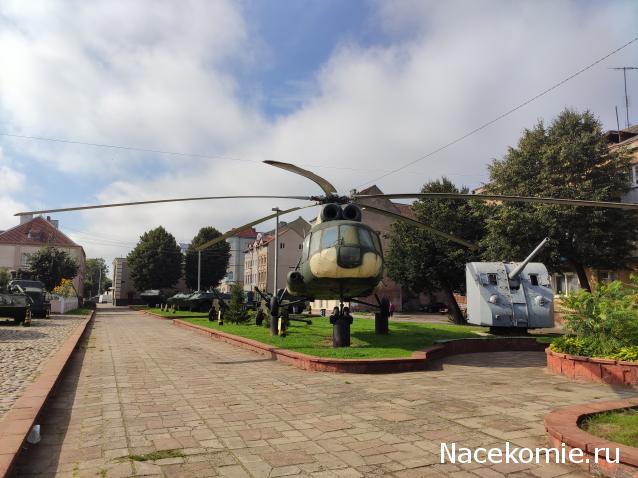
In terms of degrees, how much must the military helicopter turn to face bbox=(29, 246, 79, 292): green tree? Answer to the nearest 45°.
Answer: approximately 135° to its right

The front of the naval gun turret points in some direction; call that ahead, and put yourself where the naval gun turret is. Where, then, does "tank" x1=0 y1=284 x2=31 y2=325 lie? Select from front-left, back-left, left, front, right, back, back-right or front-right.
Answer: back-right

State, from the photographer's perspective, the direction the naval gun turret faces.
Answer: facing the viewer and to the right of the viewer

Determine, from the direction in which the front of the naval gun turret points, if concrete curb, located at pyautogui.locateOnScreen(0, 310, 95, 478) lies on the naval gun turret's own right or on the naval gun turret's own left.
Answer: on the naval gun turret's own right

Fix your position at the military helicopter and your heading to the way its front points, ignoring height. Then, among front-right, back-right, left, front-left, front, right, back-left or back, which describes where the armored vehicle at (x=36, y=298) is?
back-right

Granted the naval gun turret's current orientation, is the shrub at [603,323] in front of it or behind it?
in front

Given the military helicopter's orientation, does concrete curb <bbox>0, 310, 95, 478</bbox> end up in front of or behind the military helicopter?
in front

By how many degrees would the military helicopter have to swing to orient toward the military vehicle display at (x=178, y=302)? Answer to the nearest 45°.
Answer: approximately 135° to its right

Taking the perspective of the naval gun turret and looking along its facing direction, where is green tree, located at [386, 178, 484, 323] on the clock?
The green tree is roughly at 7 o'clock from the naval gun turret.

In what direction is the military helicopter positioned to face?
toward the camera

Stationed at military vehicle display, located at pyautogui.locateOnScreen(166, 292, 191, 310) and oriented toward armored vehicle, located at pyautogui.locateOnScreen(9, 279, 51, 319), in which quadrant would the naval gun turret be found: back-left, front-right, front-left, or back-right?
front-left

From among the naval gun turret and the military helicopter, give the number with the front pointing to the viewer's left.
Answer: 0
